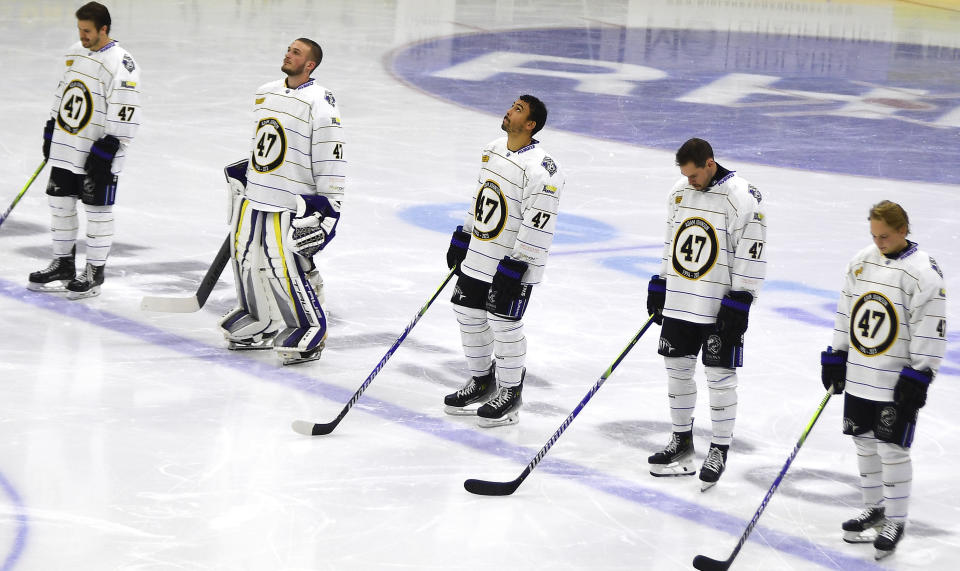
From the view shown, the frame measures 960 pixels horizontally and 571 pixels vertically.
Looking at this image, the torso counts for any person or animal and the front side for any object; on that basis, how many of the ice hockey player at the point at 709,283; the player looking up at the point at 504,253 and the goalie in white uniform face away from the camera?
0

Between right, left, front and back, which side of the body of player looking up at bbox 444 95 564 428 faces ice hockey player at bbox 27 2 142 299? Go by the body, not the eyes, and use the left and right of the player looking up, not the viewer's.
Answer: right

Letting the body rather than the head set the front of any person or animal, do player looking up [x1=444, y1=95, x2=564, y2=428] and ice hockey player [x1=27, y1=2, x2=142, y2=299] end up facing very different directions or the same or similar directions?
same or similar directions

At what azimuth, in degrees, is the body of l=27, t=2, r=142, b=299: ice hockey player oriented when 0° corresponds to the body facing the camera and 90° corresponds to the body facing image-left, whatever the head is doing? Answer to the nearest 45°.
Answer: approximately 45°

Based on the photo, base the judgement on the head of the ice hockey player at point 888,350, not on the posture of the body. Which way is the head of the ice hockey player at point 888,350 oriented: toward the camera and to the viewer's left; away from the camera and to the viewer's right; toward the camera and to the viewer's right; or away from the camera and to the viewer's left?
toward the camera and to the viewer's left

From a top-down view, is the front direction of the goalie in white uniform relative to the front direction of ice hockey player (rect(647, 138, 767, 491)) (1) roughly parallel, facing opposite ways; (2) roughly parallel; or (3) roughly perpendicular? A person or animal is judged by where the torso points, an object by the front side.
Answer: roughly parallel

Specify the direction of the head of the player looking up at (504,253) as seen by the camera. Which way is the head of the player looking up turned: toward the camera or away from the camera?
toward the camera

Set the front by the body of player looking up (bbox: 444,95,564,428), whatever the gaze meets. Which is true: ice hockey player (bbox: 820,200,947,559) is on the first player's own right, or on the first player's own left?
on the first player's own left

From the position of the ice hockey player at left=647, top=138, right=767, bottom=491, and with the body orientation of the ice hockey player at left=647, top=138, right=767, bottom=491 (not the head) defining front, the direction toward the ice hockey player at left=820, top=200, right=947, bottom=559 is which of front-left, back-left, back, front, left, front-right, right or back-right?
left

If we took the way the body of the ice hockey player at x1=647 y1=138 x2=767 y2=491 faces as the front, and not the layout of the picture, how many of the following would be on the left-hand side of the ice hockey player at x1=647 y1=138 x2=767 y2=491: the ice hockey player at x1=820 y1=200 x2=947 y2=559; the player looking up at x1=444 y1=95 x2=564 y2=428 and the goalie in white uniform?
1

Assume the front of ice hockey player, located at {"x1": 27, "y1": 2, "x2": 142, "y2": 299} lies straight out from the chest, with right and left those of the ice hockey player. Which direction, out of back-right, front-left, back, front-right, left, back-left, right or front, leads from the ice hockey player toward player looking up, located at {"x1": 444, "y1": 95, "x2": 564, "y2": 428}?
left

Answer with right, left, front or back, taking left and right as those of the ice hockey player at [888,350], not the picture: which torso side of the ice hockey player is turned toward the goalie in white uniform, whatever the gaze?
right

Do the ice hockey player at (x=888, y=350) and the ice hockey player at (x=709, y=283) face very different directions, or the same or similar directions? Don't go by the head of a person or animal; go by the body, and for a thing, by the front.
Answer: same or similar directions

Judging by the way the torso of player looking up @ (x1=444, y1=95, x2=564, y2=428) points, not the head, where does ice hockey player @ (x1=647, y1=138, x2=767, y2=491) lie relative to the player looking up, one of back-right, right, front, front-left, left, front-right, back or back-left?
left

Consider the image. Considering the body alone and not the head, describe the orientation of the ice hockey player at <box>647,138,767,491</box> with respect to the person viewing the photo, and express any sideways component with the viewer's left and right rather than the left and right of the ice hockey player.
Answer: facing the viewer and to the left of the viewer

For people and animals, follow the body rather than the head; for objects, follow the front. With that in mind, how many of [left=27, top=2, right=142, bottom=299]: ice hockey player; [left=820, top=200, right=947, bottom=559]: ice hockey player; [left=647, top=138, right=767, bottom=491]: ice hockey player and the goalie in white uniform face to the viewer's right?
0
